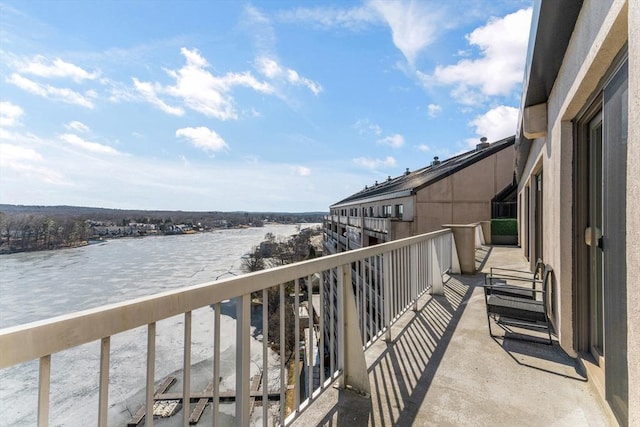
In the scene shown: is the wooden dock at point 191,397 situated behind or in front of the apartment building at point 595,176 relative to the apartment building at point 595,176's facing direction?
in front

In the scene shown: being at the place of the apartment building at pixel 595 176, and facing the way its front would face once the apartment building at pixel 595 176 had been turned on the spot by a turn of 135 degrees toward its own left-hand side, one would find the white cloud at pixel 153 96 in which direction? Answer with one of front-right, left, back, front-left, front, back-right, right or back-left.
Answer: back-right

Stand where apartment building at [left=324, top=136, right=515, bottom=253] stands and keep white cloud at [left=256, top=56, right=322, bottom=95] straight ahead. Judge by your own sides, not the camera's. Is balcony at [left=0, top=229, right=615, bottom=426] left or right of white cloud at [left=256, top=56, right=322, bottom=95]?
left

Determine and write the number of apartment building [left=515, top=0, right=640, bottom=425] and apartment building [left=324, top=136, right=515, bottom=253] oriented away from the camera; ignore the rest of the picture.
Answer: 0

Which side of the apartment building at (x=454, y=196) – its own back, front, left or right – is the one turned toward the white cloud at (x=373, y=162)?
right

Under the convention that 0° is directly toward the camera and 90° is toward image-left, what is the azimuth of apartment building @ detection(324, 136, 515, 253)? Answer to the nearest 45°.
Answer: approximately 45°

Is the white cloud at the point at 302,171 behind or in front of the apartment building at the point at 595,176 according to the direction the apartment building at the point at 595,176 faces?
in front

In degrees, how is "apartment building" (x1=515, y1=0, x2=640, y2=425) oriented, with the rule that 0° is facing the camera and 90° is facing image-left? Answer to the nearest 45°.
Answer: approximately 90°
